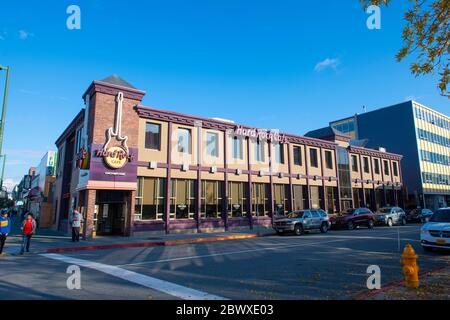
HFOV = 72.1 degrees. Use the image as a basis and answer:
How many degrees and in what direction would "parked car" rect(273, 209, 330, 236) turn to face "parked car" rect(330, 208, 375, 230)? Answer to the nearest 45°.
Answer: approximately 180°

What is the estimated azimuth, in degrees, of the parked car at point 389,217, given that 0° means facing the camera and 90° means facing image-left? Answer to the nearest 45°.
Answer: approximately 45°

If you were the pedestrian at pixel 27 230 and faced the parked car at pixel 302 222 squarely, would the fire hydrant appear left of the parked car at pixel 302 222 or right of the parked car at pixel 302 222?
right

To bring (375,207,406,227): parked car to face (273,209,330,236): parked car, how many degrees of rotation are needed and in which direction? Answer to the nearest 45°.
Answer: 0° — it already faces it

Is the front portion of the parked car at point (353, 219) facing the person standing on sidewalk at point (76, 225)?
yes

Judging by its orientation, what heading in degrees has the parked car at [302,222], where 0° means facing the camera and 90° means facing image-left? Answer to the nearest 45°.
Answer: approximately 45°

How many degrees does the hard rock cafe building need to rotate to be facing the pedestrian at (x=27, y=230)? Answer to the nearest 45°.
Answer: approximately 90° to its right

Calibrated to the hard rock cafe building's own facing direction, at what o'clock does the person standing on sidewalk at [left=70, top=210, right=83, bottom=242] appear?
The person standing on sidewalk is roughly at 3 o'clock from the hard rock cafe building.

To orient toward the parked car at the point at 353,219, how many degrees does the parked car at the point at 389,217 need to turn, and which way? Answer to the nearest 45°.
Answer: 0° — it already faces it
